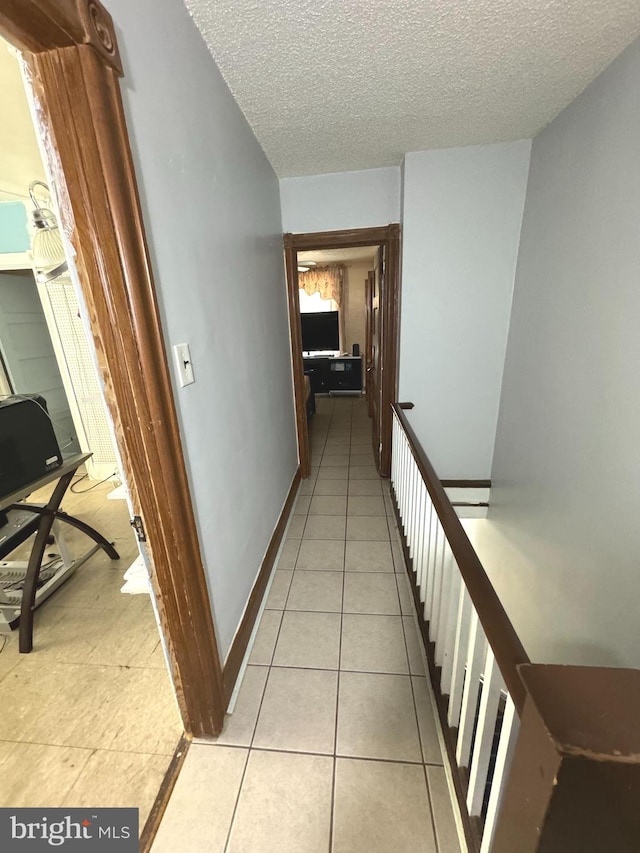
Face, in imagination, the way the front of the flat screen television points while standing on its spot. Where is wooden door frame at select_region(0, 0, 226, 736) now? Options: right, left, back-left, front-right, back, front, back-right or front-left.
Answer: front

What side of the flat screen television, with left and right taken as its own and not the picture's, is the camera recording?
front

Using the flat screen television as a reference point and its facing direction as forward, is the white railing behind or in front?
in front

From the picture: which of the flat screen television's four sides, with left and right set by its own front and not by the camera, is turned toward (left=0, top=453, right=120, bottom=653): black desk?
front

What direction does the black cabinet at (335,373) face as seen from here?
toward the camera

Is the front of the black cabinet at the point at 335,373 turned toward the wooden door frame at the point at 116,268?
yes

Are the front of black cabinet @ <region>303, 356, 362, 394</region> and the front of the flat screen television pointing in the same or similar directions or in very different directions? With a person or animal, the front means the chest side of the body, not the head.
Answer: same or similar directions

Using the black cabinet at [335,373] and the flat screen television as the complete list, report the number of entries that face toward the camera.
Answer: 2

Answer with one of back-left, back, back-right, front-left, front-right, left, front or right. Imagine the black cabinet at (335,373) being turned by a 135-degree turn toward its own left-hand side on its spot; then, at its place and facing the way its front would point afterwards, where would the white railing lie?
back-right

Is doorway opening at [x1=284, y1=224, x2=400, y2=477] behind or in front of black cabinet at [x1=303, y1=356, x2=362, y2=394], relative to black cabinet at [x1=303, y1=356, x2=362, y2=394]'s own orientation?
in front
